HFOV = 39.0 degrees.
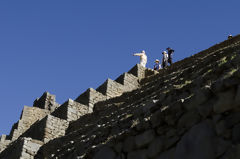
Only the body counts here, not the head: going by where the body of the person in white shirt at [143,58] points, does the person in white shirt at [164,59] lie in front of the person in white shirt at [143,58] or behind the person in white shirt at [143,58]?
behind

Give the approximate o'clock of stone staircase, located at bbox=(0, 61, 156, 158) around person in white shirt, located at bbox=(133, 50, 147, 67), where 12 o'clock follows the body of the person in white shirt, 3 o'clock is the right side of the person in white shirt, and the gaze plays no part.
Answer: The stone staircase is roughly at 11 o'clock from the person in white shirt.

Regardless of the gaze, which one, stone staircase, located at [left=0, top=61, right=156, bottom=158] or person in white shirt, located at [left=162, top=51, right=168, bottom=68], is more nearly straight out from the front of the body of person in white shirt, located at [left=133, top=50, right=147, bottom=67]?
the stone staircase

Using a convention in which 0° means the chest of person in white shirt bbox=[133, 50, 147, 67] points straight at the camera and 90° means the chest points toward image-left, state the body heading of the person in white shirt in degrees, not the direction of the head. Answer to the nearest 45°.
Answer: approximately 90°
